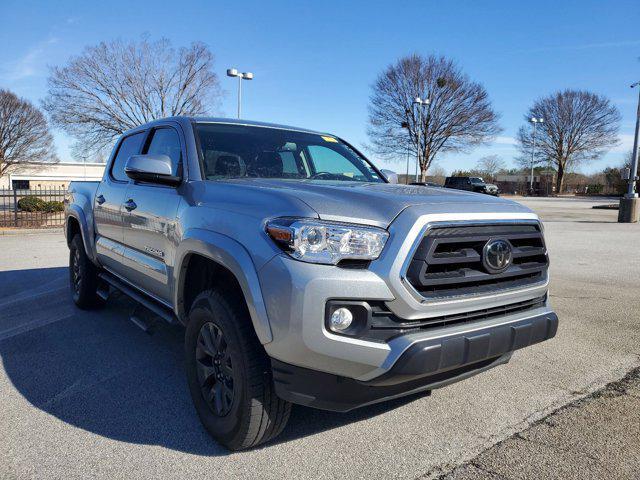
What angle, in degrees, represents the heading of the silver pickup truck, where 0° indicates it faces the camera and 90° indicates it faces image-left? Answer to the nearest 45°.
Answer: approximately 315°

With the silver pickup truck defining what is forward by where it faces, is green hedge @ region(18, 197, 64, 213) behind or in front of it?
behind

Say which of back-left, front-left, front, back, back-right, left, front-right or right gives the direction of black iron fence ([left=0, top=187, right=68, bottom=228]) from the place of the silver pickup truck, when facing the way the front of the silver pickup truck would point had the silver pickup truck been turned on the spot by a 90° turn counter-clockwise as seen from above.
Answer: left
